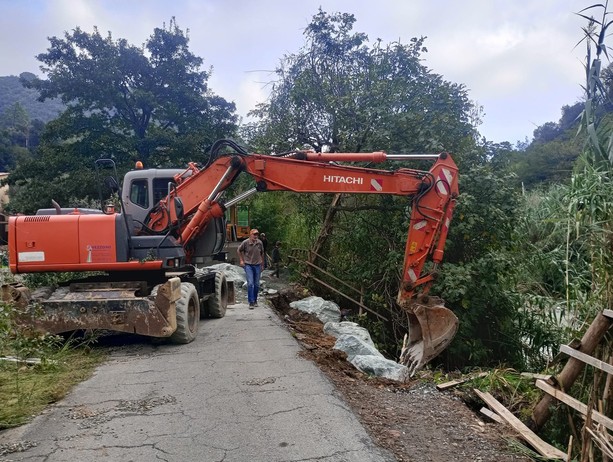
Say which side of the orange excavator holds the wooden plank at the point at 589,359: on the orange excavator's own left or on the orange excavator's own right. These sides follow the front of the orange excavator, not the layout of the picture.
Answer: on the orange excavator's own right

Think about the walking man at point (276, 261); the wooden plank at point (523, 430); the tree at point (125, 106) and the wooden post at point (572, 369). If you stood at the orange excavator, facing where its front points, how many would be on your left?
2

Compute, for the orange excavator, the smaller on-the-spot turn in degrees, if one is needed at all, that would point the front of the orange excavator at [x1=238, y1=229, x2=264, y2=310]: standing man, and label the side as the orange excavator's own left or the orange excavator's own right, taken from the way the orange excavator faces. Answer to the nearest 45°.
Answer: approximately 45° to the orange excavator's own left

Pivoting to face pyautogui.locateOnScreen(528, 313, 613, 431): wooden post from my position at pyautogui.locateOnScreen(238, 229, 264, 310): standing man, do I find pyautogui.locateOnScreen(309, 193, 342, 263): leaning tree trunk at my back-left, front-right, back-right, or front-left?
back-left

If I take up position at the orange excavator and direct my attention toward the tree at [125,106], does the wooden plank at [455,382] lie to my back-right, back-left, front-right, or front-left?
back-right

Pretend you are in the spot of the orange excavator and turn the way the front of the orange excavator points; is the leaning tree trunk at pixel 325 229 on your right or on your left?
on your left

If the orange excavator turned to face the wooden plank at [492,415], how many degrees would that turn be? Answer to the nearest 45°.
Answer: approximately 45° to its right

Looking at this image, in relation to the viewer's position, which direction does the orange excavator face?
facing to the right of the viewer

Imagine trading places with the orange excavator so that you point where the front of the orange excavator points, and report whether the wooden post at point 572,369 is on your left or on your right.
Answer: on your right

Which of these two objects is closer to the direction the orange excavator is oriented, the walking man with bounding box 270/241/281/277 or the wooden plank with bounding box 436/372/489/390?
the wooden plank

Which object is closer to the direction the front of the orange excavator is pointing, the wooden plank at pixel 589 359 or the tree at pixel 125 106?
the wooden plank

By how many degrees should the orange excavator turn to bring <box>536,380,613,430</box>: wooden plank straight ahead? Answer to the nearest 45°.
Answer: approximately 45° to its right
